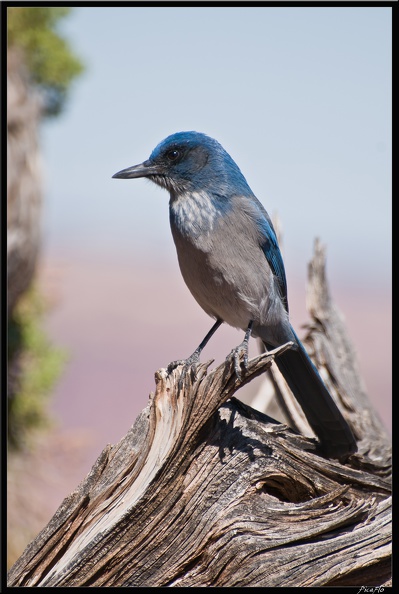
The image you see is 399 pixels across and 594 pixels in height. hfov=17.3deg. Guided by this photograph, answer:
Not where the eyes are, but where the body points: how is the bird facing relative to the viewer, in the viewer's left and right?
facing the viewer and to the left of the viewer
